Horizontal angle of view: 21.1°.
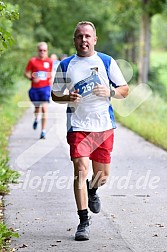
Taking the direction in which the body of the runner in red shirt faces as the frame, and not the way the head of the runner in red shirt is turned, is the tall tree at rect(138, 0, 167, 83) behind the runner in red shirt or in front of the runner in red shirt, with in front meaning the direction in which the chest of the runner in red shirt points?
behind

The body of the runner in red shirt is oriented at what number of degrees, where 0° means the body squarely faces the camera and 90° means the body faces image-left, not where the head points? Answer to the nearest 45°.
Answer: approximately 0°
